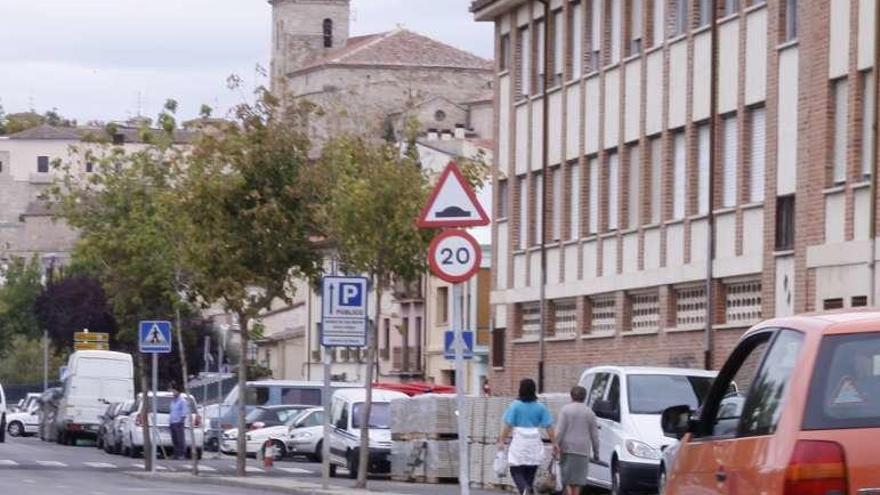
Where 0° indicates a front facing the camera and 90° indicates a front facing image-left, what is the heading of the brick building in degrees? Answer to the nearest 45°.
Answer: approximately 45°

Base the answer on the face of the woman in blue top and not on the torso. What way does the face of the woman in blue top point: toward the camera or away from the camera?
away from the camera

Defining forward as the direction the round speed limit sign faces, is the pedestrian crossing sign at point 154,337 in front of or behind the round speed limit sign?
behind

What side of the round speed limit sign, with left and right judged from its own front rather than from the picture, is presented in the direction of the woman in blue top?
back

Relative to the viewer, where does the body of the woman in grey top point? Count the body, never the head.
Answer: away from the camera

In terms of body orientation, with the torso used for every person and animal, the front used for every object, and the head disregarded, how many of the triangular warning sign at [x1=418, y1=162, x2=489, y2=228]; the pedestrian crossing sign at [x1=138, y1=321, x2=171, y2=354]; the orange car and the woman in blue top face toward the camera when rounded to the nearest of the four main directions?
2

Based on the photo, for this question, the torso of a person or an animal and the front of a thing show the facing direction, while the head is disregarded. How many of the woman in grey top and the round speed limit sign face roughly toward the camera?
1

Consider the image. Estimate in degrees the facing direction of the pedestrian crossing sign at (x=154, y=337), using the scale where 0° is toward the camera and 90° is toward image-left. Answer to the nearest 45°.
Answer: approximately 0°

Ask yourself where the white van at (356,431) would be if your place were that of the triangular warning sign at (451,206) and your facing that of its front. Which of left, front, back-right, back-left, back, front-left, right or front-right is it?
back

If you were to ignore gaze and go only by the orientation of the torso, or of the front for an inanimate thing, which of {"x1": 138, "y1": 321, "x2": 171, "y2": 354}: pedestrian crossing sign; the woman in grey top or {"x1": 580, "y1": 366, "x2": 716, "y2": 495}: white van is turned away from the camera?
the woman in grey top

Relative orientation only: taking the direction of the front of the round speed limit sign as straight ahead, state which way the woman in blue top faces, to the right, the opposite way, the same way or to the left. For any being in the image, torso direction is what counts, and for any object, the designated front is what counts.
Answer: the opposite way

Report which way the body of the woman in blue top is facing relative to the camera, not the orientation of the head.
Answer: away from the camera

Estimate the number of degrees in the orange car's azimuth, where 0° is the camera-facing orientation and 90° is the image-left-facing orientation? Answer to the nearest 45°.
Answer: approximately 135°

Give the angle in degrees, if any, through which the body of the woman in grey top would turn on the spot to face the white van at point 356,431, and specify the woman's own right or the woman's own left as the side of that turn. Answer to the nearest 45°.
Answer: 0° — they already face it

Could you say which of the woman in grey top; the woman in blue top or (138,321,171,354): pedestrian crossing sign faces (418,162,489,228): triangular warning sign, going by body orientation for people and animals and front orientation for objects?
the pedestrian crossing sign
